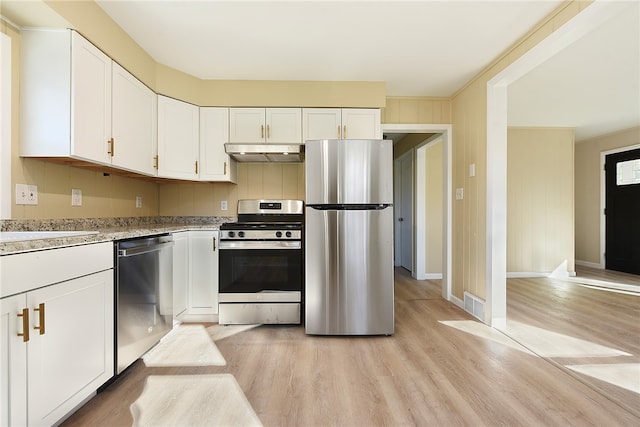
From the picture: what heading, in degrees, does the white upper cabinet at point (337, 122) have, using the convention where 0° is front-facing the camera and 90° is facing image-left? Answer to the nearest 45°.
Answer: approximately 0°

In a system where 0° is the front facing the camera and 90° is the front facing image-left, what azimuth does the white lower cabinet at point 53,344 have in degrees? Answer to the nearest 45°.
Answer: approximately 315°

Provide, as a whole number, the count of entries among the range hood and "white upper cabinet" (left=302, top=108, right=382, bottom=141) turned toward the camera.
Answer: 2

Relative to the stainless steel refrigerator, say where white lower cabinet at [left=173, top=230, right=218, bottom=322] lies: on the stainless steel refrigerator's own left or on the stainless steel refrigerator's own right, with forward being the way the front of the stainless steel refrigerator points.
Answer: on the stainless steel refrigerator's own right

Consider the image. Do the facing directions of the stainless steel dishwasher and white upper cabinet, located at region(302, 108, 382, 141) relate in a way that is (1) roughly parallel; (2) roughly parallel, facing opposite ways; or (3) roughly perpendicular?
roughly perpendicular

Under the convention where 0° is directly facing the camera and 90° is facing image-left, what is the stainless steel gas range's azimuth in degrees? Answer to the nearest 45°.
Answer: approximately 0°

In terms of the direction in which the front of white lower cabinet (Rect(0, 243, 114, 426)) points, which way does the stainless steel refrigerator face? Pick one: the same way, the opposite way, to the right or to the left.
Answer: to the right
